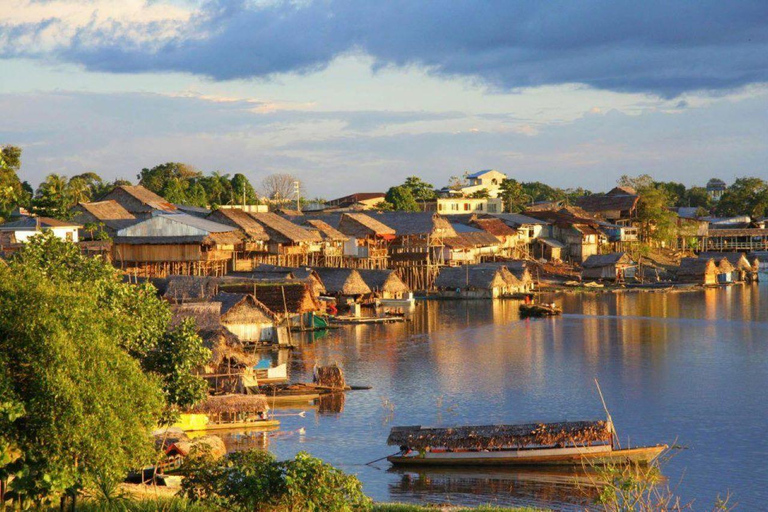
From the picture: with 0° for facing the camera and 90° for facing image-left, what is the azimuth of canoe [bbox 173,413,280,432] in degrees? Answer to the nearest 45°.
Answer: approximately 270°

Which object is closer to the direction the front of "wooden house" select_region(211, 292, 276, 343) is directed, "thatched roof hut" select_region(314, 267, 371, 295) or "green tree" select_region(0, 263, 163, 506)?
the green tree

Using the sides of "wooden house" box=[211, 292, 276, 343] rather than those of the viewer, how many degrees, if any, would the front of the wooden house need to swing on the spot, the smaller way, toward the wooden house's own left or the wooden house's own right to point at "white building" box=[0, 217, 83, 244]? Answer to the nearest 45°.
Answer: approximately 180°

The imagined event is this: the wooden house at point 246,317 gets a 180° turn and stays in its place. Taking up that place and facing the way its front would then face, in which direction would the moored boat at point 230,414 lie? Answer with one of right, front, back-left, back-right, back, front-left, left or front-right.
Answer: back-left

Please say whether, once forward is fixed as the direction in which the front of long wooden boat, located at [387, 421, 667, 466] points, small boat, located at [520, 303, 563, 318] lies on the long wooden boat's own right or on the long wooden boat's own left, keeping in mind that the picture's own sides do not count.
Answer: on the long wooden boat's own left

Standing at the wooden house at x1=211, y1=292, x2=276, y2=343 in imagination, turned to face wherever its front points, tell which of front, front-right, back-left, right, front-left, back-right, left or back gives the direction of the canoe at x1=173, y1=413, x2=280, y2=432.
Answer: front-right

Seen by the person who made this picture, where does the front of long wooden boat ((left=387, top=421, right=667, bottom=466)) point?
facing to the right of the viewer
